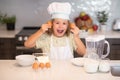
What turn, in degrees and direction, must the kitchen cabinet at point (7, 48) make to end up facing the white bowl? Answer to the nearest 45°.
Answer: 0° — it already faces it

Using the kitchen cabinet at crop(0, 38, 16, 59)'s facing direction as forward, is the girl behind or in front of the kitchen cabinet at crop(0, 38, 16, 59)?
in front

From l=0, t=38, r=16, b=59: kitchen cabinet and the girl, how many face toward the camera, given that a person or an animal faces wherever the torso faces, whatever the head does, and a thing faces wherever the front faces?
2

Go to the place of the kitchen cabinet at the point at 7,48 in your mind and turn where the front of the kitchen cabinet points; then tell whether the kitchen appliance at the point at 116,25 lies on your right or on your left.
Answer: on your left

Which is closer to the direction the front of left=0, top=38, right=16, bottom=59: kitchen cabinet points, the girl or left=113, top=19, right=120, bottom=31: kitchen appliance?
the girl

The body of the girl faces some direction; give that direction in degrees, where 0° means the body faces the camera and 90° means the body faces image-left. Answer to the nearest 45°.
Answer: approximately 0°
